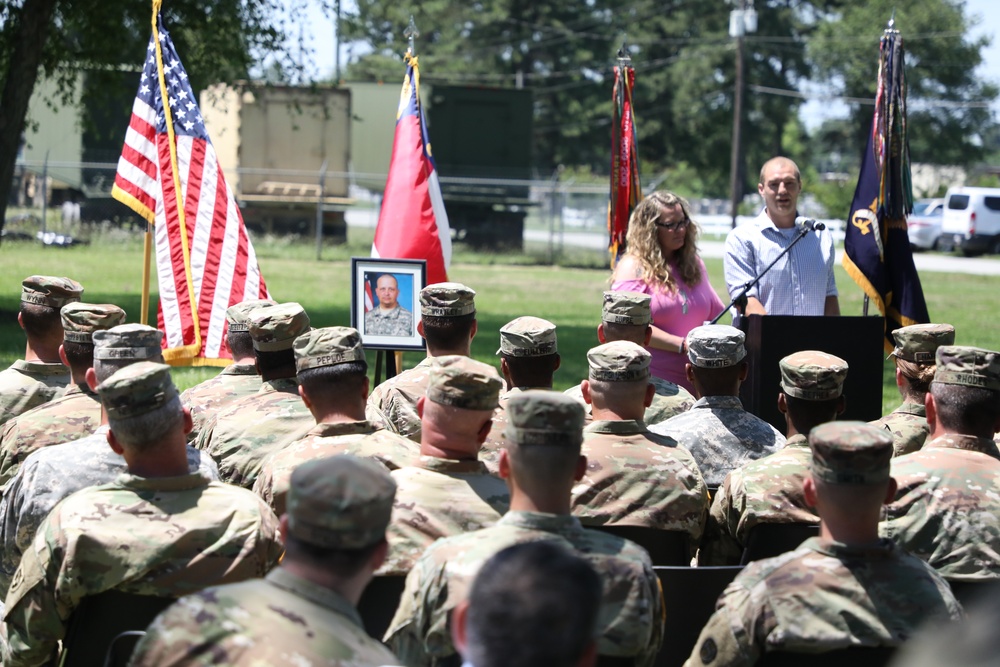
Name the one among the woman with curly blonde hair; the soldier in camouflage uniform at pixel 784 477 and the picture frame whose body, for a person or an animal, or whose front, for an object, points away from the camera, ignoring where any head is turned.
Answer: the soldier in camouflage uniform

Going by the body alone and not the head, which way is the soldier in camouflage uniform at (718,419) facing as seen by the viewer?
away from the camera

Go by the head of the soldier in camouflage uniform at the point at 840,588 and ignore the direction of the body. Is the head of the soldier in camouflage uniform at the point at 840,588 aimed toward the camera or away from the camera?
away from the camera

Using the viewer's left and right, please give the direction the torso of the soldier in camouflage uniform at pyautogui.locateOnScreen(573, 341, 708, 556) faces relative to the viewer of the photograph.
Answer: facing away from the viewer

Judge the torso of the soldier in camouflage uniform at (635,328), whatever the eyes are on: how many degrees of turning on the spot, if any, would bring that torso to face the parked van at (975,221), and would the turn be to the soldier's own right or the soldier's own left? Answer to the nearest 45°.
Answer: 0° — they already face it

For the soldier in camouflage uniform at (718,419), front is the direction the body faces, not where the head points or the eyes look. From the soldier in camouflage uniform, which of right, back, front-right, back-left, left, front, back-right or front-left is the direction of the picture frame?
front-left

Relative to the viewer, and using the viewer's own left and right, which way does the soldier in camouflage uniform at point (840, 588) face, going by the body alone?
facing away from the viewer

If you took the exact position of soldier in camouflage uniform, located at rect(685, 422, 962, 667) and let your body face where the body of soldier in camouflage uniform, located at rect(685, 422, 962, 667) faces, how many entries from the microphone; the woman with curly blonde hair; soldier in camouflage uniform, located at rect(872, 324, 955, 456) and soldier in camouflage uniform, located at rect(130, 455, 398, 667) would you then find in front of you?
3

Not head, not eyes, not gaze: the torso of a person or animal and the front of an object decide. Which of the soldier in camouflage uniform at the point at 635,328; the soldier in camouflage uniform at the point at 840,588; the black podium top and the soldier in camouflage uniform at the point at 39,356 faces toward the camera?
the black podium top

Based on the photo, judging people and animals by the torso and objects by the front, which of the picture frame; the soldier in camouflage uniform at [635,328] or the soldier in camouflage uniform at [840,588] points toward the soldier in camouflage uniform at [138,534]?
the picture frame

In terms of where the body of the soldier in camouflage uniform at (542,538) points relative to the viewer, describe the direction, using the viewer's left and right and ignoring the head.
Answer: facing away from the viewer

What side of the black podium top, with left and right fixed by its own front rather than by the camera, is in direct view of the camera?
front

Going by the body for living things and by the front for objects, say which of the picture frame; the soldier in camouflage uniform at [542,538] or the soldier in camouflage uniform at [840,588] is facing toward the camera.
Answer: the picture frame

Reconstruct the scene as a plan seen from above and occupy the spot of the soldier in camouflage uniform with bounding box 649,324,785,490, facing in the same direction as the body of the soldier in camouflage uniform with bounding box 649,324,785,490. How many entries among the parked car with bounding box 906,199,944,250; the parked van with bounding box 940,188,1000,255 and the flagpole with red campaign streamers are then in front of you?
3

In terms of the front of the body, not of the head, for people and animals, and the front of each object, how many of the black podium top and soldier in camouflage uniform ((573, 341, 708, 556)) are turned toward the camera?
1

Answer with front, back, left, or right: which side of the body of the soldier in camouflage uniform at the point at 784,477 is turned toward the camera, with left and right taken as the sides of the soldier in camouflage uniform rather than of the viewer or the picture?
back

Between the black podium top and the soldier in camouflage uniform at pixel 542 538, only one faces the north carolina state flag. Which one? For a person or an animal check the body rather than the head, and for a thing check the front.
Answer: the soldier in camouflage uniform

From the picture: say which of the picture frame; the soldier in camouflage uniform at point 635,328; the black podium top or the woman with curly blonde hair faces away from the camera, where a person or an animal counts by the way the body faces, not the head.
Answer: the soldier in camouflage uniform

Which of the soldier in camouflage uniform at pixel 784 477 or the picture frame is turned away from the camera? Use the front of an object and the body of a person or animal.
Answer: the soldier in camouflage uniform

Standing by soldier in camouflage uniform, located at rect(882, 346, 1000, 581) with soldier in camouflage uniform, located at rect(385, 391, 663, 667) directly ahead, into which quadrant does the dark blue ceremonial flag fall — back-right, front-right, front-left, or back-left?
back-right

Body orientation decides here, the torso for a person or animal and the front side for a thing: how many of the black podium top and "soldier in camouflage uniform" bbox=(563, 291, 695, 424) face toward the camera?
1

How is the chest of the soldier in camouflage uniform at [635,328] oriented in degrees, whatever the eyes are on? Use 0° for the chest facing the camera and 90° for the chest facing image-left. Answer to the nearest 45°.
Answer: approximately 180°

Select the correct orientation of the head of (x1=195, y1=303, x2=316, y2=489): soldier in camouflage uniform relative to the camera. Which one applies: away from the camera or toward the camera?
away from the camera
